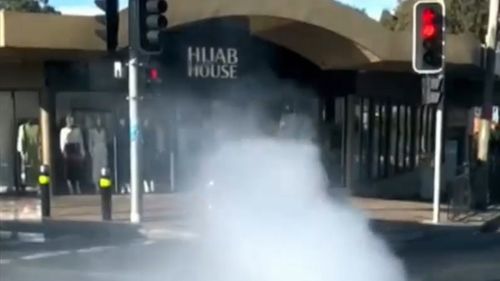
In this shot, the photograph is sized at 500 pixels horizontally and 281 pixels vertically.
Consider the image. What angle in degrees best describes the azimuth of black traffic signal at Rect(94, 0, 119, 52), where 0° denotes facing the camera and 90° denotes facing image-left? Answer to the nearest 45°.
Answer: approximately 90°

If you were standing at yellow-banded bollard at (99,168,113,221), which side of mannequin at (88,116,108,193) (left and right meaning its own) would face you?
front

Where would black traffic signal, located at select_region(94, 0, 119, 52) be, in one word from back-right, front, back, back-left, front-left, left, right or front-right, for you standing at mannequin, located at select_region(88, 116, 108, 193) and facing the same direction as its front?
front

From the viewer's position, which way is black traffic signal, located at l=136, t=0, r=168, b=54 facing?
facing the viewer and to the right of the viewer

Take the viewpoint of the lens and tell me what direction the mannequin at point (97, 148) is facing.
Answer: facing the viewer

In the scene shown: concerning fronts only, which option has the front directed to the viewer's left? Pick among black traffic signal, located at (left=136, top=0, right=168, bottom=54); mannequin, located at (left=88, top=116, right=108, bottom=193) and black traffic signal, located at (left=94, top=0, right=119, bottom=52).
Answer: black traffic signal, located at (left=94, top=0, right=119, bottom=52)

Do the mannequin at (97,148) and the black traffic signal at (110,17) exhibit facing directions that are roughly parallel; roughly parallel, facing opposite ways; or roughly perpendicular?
roughly perpendicular

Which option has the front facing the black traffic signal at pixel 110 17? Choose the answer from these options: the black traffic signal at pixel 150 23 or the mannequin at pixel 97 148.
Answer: the mannequin
